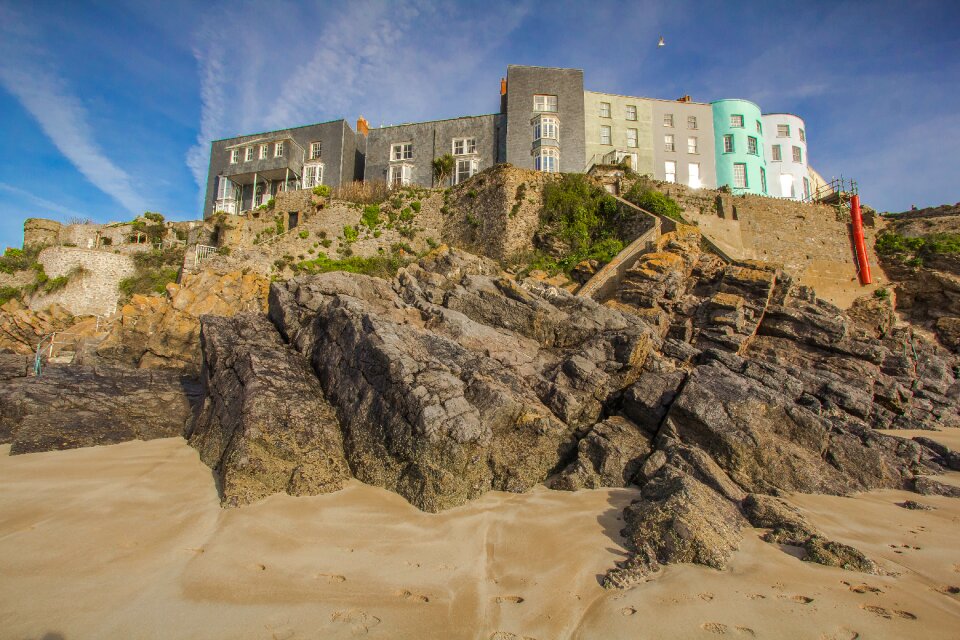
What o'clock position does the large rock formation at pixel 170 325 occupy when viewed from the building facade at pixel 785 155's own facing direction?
The large rock formation is roughly at 1 o'clock from the building facade.

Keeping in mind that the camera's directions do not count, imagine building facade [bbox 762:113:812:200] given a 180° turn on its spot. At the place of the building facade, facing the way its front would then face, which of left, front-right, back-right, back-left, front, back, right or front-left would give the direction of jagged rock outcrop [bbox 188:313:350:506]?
back

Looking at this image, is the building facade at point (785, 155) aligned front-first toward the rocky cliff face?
yes

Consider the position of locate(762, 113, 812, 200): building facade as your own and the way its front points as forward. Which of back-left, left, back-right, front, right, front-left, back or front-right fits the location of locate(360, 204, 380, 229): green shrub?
front-right

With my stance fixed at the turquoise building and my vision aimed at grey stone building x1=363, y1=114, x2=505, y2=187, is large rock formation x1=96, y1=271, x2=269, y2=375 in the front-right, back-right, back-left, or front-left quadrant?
front-left

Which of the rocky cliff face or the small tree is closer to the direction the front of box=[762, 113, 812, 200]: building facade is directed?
the rocky cliff face

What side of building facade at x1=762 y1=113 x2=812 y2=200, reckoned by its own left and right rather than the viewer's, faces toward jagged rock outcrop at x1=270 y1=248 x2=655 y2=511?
front

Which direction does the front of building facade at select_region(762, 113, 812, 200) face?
toward the camera

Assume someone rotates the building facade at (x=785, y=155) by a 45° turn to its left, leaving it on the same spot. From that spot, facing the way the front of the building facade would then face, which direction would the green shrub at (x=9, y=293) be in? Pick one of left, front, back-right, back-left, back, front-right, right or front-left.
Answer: right

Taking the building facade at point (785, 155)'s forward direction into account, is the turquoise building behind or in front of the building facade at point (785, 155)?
in front

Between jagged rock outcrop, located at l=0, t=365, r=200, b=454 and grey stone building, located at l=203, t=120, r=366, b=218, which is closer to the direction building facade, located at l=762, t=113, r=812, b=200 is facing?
the jagged rock outcrop

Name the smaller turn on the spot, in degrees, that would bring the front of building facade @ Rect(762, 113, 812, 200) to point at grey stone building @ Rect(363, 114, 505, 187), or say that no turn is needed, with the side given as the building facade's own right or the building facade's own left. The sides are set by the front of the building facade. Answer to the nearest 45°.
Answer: approximately 45° to the building facade's own right
